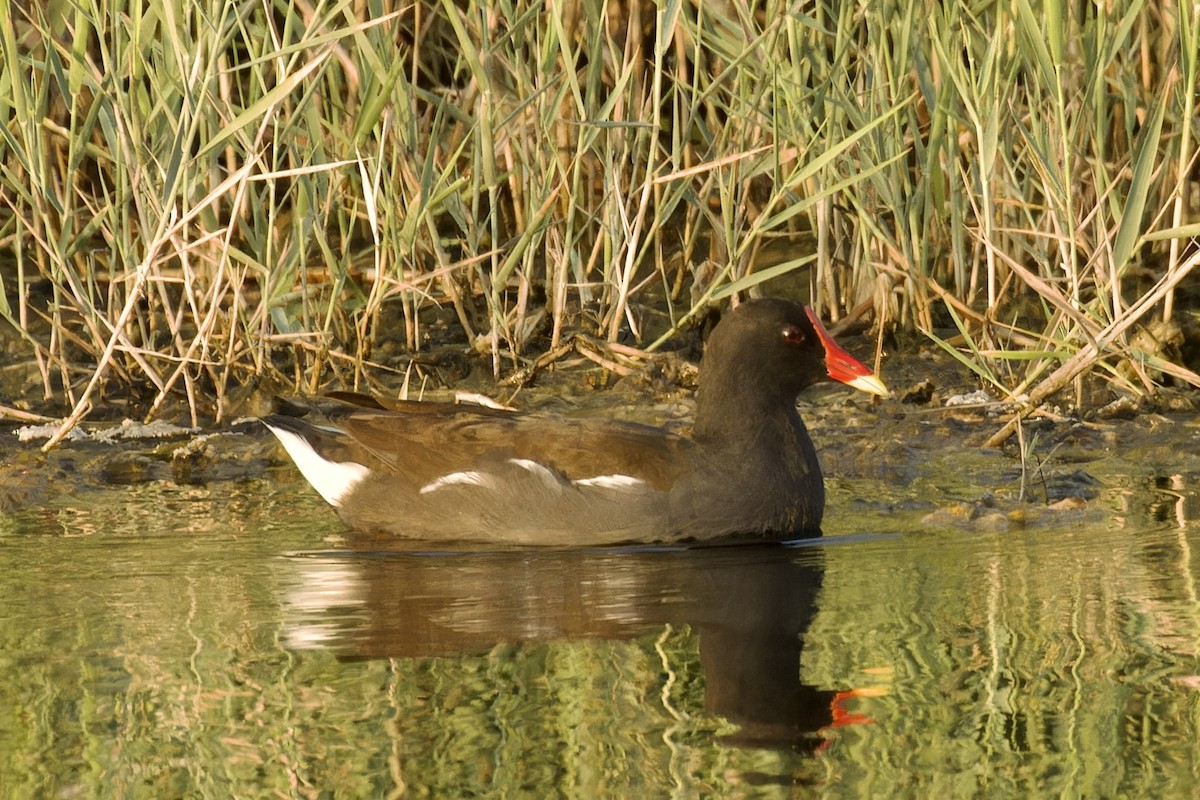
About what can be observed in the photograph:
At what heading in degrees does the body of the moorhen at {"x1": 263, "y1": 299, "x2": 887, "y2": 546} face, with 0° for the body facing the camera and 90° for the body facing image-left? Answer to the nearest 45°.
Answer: approximately 270°
